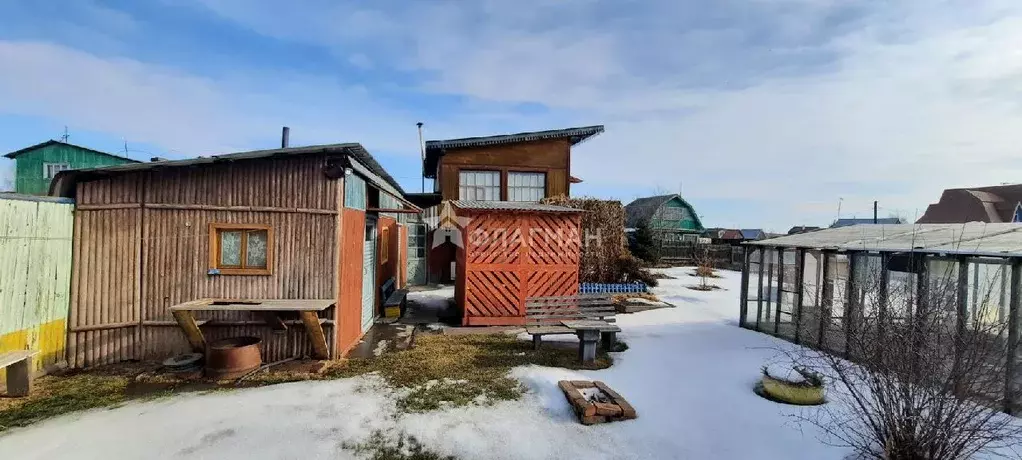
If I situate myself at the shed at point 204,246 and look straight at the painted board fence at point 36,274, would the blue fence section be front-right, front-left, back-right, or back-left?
back-right

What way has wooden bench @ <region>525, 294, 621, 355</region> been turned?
toward the camera

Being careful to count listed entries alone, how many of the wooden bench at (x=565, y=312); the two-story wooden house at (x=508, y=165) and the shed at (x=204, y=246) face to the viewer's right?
1

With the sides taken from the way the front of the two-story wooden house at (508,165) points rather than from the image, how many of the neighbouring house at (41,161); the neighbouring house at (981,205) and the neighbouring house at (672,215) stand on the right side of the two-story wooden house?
1

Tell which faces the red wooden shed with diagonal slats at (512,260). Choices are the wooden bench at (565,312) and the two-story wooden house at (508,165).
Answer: the two-story wooden house

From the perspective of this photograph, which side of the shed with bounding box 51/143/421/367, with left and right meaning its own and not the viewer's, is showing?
right

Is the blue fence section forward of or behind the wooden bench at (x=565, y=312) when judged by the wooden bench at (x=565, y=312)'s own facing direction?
behind

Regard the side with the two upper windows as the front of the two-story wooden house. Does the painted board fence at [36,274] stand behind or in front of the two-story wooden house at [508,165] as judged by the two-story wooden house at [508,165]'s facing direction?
in front

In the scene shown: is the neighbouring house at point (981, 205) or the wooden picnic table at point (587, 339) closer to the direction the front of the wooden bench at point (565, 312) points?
the wooden picnic table

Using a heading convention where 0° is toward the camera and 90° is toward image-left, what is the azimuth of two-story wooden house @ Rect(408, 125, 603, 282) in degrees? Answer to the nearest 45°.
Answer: approximately 0°

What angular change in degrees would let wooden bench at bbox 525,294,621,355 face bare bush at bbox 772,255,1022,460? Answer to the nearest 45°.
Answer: approximately 45° to its left

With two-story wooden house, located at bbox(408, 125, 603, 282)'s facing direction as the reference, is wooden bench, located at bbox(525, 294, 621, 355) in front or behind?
in front

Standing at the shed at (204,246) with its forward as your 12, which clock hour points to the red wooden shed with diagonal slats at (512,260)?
The red wooden shed with diagonal slats is roughly at 12 o'clock from the shed.

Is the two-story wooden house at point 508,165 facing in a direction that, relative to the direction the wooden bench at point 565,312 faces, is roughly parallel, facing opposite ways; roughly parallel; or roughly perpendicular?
roughly parallel

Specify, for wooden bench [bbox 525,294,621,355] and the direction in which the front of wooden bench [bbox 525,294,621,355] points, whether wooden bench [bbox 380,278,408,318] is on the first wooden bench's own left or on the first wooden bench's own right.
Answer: on the first wooden bench's own right

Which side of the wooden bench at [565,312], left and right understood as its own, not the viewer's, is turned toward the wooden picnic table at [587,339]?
front

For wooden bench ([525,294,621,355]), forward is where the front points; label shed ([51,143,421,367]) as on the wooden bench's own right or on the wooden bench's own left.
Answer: on the wooden bench's own right

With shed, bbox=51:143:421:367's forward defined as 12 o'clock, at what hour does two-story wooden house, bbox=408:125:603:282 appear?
The two-story wooden house is roughly at 11 o'clock from the shed.
